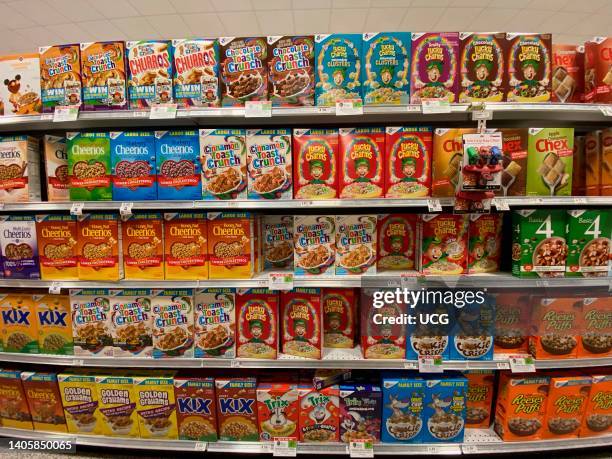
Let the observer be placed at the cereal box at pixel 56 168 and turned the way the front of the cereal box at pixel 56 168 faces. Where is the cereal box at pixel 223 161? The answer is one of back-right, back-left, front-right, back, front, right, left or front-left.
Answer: front-left

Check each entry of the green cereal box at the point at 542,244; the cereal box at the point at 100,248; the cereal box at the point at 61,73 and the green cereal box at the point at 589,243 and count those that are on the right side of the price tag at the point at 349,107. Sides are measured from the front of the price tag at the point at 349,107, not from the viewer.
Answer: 2

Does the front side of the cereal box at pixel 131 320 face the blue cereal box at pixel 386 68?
no

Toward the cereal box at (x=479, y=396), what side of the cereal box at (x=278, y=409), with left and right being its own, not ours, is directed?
left

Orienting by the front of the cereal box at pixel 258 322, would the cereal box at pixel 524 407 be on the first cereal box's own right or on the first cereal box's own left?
on the first cereal box's own left

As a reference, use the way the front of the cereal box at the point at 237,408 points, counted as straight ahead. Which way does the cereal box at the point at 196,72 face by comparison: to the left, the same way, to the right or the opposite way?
the same way

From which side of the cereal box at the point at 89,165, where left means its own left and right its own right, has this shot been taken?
front

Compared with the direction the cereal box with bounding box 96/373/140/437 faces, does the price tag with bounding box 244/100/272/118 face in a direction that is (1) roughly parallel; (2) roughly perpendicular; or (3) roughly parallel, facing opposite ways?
roughly parallel

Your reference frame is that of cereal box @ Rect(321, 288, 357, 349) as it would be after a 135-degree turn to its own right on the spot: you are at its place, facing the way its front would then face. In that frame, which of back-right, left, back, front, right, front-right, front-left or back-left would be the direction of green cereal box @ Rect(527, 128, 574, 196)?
back-right

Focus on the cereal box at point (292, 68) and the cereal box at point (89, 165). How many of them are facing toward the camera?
2

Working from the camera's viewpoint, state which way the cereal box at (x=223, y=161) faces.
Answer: facing the viewer

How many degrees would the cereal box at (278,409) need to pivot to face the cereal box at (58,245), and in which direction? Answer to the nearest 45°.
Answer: approximately 90° to its right

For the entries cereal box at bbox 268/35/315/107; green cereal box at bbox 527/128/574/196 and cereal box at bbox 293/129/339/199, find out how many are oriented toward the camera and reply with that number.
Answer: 3
